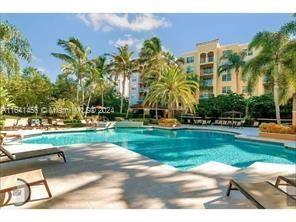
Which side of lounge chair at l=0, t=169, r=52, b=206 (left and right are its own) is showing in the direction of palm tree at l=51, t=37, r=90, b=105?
left

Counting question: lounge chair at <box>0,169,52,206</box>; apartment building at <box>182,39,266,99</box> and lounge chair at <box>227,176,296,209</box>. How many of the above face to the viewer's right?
1

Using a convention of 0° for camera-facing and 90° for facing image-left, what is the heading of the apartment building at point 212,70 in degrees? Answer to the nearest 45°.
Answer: approximately 0°

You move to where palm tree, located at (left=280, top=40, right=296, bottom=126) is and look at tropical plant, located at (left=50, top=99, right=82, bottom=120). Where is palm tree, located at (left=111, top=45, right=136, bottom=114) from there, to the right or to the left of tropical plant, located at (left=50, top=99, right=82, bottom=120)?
right

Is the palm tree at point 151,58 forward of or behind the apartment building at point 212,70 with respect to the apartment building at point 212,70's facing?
forward

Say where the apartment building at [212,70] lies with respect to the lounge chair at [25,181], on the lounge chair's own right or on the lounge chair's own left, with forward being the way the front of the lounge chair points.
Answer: on the lounge chair's own left

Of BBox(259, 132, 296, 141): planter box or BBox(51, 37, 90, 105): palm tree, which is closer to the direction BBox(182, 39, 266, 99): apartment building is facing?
the planter box

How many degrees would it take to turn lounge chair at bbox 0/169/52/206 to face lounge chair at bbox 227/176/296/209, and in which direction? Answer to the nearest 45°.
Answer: approximately 45° to its right

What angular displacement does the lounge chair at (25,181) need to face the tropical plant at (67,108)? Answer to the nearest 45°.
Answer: approximately 90° to its left

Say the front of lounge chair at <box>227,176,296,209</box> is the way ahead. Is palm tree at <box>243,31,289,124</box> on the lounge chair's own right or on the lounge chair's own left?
on the lounge chair's own right

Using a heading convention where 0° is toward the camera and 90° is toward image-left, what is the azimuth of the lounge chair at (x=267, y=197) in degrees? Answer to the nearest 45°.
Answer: approximately 135°

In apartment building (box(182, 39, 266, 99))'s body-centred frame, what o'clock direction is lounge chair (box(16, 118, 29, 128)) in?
The lounge chair is roughly at 1 o'clock from the apartment building.

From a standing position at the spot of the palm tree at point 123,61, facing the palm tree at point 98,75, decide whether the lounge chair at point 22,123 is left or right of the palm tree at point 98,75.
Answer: left

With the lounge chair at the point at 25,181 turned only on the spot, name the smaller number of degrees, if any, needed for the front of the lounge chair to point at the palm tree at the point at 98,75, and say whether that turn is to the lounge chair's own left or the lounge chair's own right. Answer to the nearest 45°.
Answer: approximately 90° to the lounge chair's own left

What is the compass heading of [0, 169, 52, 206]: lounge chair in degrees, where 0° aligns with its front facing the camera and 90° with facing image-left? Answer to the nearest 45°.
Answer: approximately 270°
